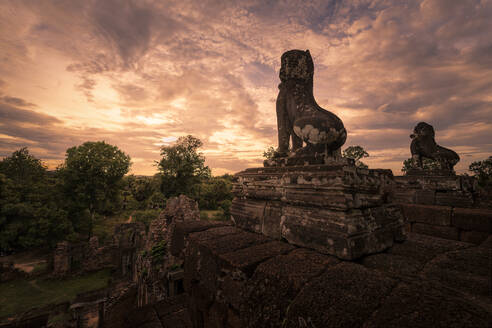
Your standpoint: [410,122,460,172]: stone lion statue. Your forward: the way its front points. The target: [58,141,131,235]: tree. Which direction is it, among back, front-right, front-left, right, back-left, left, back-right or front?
front

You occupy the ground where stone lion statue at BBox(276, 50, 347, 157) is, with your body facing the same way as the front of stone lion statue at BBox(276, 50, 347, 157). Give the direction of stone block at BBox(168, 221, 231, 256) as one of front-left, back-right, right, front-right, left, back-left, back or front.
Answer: front-left

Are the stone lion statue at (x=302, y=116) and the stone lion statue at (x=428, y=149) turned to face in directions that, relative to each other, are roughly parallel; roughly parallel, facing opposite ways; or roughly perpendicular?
roughly parallel

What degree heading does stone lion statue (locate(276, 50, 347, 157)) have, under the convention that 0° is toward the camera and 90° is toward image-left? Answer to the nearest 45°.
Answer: approximately 135°

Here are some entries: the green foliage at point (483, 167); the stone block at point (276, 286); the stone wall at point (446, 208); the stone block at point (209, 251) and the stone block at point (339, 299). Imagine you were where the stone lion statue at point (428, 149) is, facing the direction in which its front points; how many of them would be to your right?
1

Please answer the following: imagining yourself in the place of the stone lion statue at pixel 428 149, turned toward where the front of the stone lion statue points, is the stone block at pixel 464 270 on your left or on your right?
on your left

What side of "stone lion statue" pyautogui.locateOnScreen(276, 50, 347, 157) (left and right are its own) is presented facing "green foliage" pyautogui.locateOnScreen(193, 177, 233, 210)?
front

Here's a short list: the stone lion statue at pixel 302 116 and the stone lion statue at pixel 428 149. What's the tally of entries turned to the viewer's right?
0

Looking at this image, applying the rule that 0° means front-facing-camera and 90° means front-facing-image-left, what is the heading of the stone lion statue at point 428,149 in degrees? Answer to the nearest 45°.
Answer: approximately 90°

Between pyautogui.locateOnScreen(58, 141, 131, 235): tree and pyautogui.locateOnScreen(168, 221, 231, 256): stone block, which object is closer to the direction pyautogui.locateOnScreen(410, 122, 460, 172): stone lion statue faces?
the tree

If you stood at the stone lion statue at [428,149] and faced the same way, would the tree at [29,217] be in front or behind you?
in front

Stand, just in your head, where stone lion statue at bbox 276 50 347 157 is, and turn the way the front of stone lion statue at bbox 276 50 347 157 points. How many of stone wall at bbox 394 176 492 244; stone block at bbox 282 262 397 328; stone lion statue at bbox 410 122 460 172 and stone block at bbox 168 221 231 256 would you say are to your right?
2

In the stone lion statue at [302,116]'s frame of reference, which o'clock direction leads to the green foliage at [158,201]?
The green foliage is roughly at 12 o'clock from the stone lion statue.
